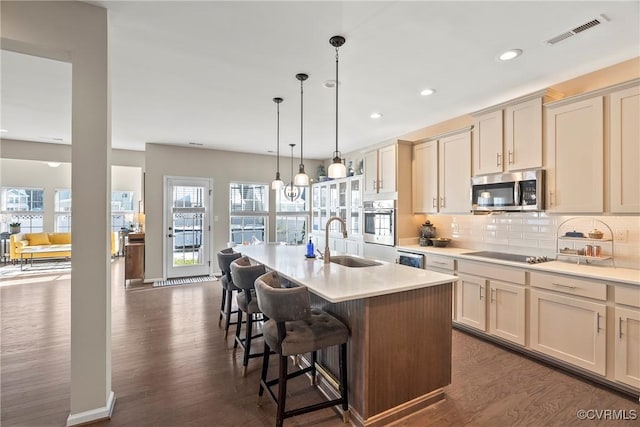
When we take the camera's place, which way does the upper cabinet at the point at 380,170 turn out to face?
facing the viewer and to the left of the viewer

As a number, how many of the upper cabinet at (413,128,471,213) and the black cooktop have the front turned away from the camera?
0

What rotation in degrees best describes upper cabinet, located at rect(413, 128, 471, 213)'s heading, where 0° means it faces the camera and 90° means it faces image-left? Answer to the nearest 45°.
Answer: approximately 45°

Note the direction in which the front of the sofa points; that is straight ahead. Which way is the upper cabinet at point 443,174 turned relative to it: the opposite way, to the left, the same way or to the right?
to the right

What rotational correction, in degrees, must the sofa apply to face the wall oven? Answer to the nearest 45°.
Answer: approximately 45° to its left

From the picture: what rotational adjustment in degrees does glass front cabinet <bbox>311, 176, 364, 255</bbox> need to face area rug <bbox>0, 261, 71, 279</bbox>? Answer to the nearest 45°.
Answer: approximately 45° to its right

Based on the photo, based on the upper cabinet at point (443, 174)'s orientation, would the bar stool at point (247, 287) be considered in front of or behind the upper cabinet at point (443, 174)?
in front

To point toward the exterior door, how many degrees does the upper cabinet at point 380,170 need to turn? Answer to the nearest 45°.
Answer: approximately 45° to its right

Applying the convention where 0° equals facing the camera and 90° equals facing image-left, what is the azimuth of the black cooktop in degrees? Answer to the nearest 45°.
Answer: approximately 45°

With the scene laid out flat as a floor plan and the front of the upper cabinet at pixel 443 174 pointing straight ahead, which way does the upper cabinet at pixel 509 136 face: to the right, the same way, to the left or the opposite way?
the same way

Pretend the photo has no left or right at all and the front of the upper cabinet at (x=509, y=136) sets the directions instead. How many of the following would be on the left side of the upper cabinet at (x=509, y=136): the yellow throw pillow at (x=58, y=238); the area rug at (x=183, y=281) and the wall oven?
0

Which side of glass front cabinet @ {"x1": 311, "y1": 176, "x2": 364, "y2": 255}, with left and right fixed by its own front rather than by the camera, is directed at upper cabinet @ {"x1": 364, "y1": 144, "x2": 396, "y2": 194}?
left

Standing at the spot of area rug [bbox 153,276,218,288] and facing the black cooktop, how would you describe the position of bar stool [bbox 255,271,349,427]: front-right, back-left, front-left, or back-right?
front-right

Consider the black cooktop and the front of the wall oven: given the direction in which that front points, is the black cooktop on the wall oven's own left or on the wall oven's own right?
on the wall oven's own left

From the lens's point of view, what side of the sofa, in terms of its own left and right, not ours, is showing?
front

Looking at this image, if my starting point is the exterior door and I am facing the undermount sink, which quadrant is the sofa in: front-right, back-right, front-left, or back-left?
back-right

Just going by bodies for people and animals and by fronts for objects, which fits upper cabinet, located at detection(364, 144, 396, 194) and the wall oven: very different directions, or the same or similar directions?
same or similar directions

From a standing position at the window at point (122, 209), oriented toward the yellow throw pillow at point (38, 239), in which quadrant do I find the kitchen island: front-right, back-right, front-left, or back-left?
front-left
